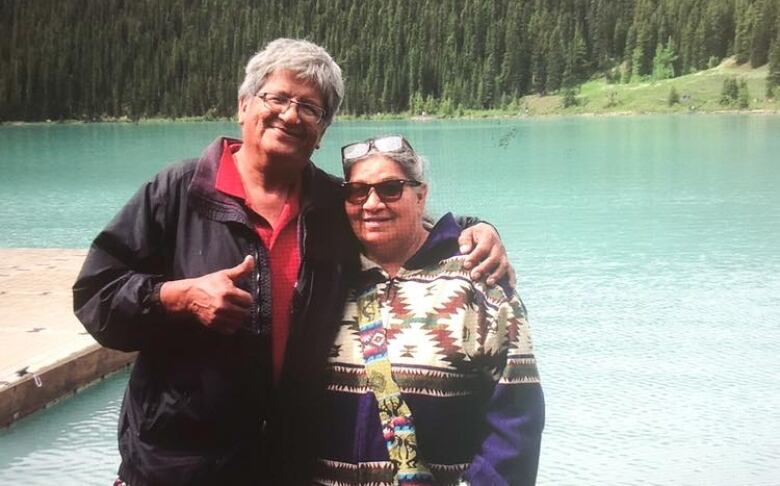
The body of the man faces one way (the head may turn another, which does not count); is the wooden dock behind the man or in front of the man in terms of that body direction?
behind

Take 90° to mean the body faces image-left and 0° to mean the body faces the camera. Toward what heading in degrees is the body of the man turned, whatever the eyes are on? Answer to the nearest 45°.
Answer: approximately 315°
